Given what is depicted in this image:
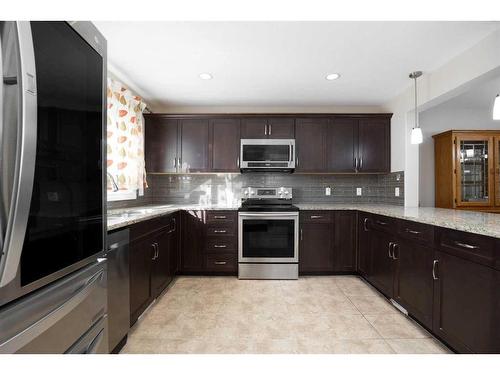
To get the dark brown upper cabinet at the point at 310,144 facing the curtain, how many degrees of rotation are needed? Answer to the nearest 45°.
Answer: approximately 45° to its right

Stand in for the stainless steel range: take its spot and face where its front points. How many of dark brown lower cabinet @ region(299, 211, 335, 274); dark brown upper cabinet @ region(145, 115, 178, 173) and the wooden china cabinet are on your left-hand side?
2

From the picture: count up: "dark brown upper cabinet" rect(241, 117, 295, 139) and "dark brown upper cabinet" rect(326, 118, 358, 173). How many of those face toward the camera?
2

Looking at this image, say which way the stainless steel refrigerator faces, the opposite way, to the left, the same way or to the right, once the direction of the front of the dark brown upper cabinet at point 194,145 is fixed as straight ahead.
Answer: to the left

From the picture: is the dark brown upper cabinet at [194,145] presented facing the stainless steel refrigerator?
yes

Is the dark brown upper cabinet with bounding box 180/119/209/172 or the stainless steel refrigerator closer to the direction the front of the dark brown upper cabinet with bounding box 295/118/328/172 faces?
the stainless steel refrigerator
